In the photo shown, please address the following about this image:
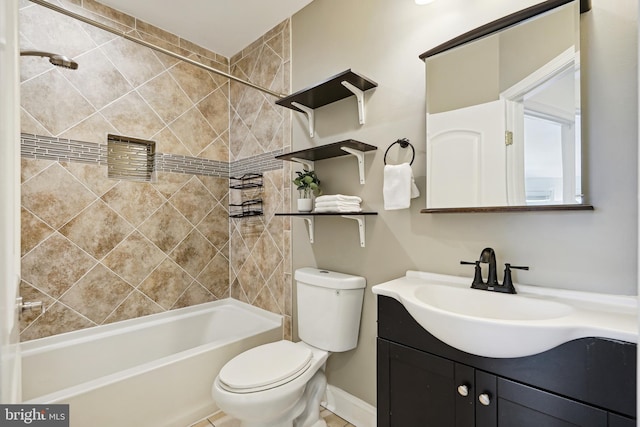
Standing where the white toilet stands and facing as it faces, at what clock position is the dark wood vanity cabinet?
The dark wood vanity cabinet is roughly at 9 o'clock from the white toilet.

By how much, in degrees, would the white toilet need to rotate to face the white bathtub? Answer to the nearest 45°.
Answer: approximately 45° to its right

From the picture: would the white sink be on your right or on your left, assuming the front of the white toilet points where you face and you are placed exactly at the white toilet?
on your left

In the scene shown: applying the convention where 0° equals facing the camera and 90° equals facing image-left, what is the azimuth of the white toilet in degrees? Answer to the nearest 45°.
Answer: approximately 45°
